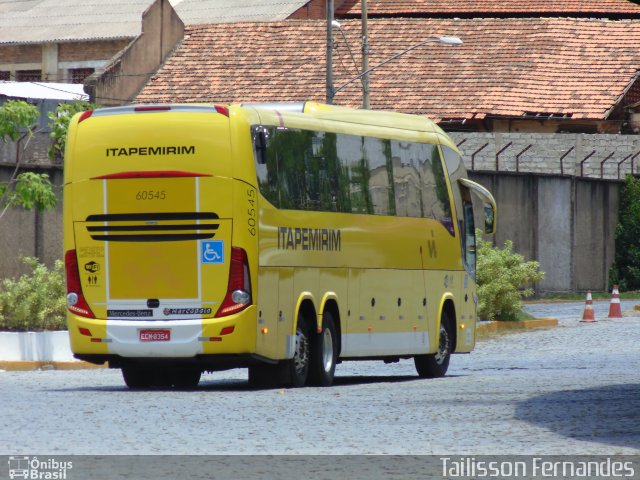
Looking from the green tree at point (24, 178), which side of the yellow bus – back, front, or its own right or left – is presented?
left

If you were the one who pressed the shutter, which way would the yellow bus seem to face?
facing away from the viewer and to the right of the viewer
